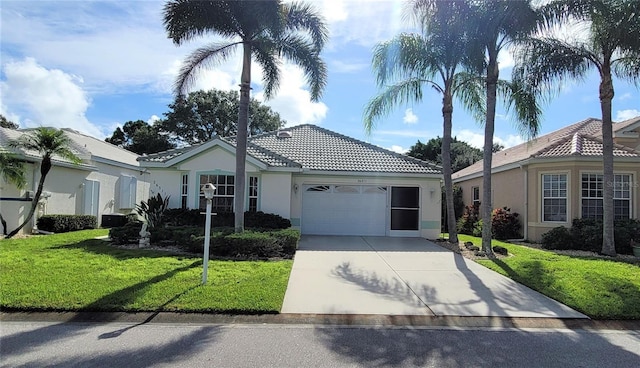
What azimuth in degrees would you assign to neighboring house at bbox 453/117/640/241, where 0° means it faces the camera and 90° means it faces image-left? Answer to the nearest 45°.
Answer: approximately 315°

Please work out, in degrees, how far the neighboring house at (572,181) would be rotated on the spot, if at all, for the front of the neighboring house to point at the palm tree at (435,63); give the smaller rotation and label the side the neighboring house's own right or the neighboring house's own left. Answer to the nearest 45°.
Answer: approximately 90° to the neighboring house's own right

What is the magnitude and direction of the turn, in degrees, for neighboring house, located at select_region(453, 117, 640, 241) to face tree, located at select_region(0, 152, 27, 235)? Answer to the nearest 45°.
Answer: approximately 90° to its right

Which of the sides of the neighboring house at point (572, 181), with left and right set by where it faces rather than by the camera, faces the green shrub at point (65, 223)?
right

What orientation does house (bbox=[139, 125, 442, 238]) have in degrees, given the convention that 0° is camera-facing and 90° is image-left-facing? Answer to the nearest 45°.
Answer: approximately 0°

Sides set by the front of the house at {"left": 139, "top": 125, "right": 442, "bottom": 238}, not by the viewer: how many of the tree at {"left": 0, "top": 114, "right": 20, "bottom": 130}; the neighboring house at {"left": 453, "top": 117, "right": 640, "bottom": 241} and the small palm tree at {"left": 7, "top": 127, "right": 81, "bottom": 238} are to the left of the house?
1

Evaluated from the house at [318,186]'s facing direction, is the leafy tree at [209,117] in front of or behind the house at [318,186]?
behind

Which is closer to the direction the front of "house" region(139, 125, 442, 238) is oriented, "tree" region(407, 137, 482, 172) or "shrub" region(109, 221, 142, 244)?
the shrub
